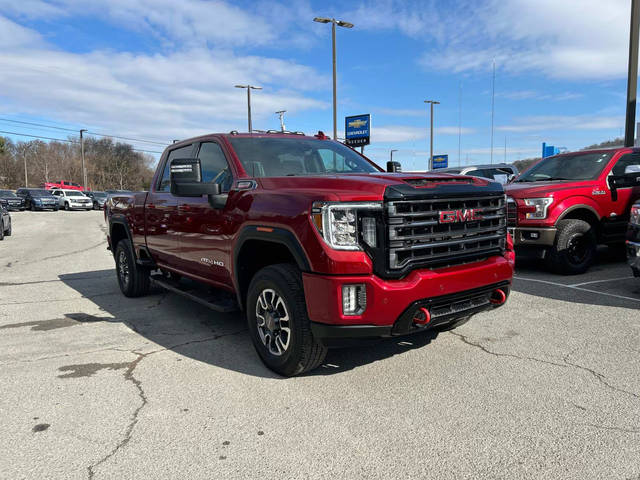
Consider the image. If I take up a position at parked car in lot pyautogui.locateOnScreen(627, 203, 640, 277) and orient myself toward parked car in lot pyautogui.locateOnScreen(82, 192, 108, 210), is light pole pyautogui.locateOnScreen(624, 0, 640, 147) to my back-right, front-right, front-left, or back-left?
front-right

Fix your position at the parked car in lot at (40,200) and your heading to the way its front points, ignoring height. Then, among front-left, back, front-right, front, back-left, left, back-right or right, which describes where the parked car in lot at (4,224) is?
front-right

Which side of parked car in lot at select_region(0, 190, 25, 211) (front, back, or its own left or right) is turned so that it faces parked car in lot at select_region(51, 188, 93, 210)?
left

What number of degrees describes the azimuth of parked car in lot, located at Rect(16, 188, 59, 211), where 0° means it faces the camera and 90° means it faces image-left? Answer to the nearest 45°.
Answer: approximately 315°

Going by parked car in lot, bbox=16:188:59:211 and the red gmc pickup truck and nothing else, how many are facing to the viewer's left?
0

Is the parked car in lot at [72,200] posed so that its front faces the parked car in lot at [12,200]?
no

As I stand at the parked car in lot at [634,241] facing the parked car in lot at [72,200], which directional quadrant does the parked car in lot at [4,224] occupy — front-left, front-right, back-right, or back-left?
front-left

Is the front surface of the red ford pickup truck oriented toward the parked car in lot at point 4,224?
no

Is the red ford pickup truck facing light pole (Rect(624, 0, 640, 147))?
no

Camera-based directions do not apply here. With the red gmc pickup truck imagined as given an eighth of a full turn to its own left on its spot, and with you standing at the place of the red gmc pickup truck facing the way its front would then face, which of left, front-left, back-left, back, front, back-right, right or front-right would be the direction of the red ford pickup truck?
front-left

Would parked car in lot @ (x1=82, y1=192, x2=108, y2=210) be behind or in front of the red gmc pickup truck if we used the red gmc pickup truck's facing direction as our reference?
behind

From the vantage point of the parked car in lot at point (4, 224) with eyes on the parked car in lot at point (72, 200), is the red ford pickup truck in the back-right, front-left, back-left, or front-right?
back-right

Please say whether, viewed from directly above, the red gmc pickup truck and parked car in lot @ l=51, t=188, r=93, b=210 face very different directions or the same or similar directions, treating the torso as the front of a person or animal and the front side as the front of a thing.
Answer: same or similar directions

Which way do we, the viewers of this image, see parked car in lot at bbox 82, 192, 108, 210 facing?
facing the viewer and to the right of the viewer
